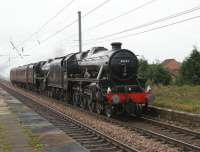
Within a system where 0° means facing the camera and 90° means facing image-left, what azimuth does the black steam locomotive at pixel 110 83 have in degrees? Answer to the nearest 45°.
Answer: approximately 315°

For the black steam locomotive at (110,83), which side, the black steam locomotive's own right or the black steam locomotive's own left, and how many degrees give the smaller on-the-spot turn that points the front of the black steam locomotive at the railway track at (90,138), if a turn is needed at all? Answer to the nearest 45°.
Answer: approximately 45° to the black steam locomotive's own right
